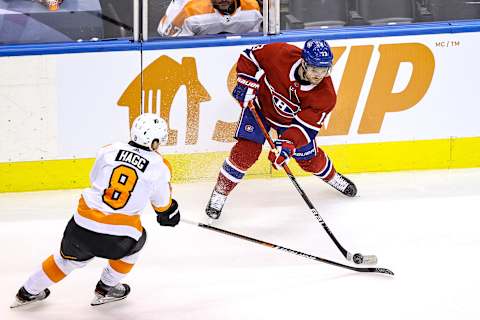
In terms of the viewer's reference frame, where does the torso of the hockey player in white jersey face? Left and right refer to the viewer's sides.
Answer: facing away from the viewer and to the right of the viewer

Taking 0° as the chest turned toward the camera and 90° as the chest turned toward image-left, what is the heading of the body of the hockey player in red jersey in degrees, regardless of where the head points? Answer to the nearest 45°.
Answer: approximately 0°

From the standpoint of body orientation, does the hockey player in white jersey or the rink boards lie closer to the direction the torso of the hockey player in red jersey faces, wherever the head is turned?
the hockey player in white jersey

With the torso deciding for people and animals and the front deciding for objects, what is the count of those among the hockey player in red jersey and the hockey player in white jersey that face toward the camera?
1

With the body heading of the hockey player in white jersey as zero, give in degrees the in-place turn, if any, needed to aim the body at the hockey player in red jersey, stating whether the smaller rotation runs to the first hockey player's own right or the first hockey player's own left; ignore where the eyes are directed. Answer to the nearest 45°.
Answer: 0° — they already face them

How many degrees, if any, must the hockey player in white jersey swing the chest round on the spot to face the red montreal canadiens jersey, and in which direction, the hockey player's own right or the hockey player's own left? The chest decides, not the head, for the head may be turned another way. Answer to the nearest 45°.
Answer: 0° — they already face it

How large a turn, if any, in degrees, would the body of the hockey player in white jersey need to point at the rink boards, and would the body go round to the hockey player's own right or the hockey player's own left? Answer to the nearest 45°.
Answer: approximately 45° to the hockey player's own left

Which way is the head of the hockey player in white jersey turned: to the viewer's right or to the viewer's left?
to the viewer's right
